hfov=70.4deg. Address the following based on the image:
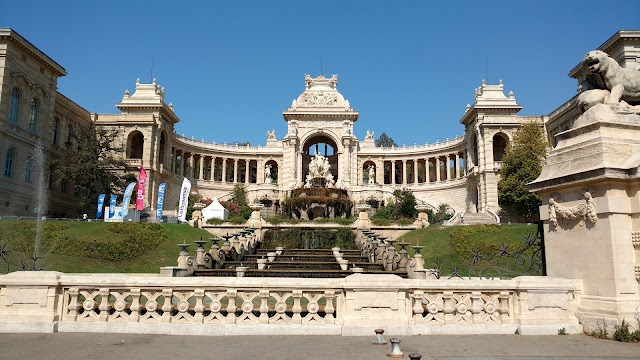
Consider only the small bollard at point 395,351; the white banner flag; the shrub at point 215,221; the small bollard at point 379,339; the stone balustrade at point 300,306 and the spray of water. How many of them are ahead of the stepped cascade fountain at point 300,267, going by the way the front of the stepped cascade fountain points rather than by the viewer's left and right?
3

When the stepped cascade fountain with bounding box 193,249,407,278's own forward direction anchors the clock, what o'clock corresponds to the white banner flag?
The white banner flag is roughly at 5 o'clock from the stepped cascade fountain.

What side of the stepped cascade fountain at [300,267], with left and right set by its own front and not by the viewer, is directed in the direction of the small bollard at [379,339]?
front

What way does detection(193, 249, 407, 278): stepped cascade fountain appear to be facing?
toward the camera

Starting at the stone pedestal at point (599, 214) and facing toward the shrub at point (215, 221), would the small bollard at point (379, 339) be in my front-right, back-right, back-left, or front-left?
front-left

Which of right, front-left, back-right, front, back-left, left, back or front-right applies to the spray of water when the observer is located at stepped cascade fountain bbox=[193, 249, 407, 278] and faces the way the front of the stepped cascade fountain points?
back-right

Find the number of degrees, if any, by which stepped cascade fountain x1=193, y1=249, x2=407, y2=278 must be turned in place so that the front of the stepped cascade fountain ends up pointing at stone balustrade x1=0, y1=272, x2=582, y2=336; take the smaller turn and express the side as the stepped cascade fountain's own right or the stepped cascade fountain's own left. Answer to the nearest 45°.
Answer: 0° — it already faces it

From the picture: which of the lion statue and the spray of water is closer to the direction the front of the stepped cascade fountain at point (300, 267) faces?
the lion statue

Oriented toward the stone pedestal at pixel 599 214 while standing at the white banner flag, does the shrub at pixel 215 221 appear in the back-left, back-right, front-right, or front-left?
front-left

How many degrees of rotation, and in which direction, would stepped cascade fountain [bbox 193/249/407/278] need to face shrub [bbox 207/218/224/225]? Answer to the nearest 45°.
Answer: approximately 135° to its right

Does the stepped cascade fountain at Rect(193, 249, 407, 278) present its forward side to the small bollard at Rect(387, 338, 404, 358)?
yes

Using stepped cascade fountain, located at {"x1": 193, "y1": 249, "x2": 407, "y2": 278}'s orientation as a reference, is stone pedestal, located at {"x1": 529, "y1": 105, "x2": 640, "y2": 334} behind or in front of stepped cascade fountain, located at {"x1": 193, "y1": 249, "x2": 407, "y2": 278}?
in front
